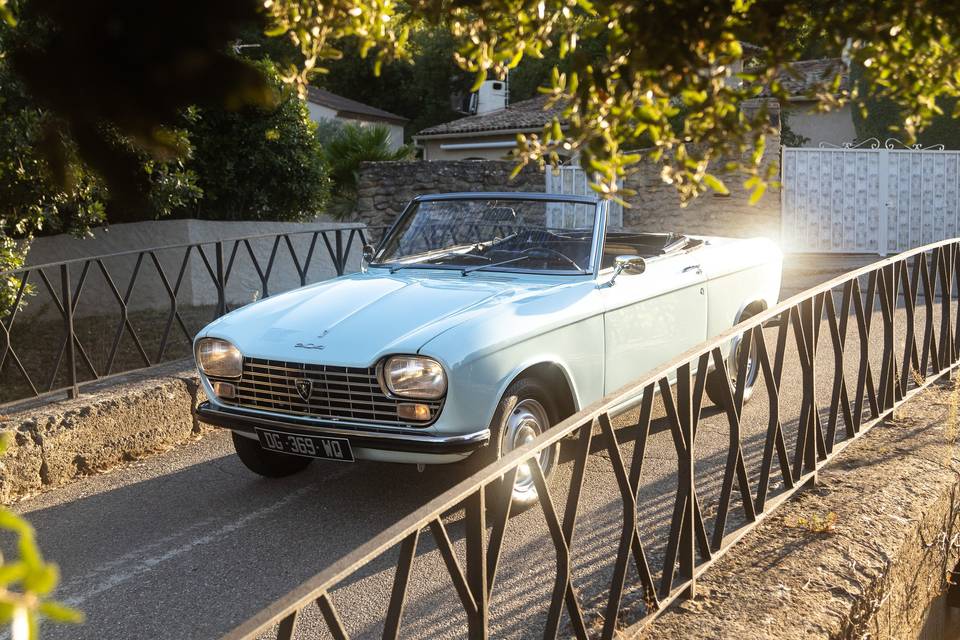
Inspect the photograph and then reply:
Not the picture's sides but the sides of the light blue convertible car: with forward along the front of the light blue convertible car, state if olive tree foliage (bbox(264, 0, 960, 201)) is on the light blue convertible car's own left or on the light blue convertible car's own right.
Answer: on the light blue convertible car's own left

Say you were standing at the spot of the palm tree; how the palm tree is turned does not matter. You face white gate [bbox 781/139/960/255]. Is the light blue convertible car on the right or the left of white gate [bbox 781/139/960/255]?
right

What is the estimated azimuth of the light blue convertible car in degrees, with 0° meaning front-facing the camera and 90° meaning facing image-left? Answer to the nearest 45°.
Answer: approximately 45°

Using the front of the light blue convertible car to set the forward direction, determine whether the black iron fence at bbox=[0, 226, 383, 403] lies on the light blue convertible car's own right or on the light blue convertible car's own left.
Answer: on the light blue convertible car's own right

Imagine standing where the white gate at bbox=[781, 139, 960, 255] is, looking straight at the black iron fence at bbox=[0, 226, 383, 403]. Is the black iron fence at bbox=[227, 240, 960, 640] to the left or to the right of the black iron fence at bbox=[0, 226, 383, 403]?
left

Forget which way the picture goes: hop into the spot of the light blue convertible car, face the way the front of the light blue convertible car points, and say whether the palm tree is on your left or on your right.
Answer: on your right

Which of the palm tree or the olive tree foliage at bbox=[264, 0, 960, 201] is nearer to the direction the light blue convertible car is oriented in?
the olive tree foliage

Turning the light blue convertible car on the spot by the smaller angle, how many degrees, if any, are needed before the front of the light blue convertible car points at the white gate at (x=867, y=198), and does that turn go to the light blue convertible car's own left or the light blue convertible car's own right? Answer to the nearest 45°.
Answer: approximately 180°
